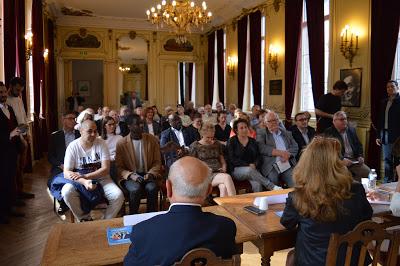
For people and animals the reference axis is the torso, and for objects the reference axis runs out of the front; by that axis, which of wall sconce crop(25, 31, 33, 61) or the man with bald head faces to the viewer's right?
the wall sconce

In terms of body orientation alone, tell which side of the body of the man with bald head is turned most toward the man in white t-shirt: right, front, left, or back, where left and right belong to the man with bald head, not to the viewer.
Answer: front

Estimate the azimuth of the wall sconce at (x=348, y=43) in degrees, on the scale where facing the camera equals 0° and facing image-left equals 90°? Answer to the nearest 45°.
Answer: approximately 45°

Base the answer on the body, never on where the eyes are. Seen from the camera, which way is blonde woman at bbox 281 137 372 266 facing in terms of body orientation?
away from the camera

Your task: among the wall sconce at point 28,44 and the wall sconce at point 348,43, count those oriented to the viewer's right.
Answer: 1

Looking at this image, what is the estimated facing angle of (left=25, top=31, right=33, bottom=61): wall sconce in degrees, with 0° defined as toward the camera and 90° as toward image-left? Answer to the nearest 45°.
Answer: approximately 270°

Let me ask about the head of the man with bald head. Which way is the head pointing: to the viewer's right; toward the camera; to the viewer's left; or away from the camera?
away from the camera

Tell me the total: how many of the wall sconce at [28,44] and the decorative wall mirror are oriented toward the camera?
1

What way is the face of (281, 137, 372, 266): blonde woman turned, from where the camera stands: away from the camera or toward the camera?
away from the camera

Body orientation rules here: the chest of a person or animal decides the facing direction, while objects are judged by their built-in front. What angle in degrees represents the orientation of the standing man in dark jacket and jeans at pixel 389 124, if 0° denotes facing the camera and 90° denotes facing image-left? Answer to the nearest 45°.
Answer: approximately 45°

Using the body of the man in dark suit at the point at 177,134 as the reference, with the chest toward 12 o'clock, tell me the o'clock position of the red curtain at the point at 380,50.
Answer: The red curtain is roughly at 9 o'clock from the man in dark suit.

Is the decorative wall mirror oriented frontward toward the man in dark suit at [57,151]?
yes
